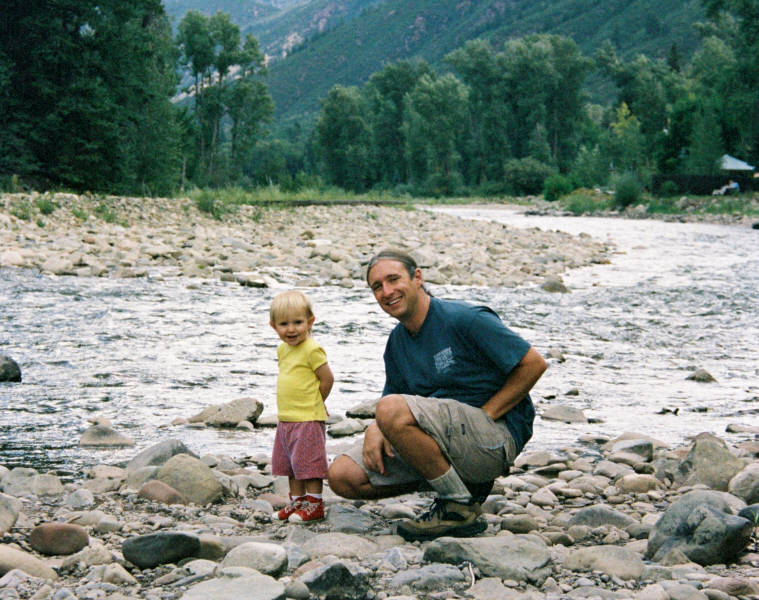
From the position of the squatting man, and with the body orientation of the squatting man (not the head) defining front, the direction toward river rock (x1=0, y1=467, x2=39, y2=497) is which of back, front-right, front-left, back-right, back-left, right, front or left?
front-right

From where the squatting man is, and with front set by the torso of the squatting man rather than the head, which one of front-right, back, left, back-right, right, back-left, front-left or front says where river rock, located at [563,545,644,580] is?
left

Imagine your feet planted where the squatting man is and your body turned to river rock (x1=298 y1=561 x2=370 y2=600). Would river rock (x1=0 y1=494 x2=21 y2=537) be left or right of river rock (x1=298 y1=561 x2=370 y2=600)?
right

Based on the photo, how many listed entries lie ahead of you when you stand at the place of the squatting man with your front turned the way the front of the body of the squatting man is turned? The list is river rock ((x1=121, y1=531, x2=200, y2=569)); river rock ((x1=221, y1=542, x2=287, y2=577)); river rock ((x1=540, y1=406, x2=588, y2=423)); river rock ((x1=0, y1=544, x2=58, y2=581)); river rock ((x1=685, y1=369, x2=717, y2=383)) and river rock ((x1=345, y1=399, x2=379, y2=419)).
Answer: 3

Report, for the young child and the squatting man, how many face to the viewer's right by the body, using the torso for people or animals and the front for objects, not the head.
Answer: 0

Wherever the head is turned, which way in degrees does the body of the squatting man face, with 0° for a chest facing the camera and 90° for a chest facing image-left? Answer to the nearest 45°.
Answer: approximately 45°

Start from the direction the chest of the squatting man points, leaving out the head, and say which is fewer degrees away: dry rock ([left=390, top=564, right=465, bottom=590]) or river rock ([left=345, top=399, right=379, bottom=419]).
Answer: the dry rock

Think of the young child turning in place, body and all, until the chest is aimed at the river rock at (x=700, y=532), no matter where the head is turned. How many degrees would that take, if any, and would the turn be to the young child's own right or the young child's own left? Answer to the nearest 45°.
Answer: approximately 90° to the young child's own left

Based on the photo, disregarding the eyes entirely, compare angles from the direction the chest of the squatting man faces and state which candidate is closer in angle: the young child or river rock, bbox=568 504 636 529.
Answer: the young child

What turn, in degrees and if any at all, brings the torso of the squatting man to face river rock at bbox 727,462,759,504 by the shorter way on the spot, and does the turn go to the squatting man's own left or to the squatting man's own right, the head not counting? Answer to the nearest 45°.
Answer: approximately 135° to the squatting man's own left

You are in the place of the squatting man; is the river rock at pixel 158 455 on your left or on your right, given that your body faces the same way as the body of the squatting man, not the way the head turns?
on your right
